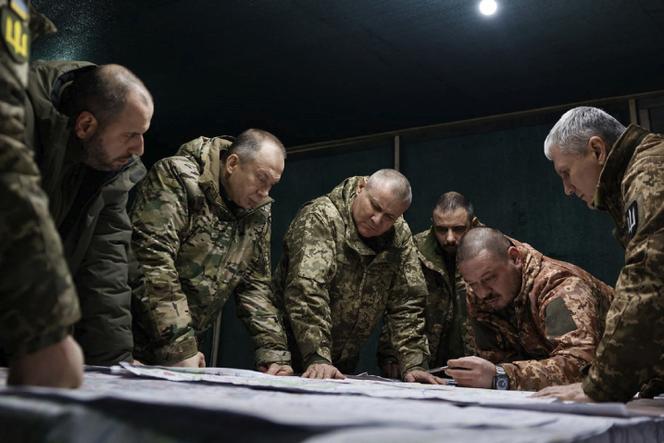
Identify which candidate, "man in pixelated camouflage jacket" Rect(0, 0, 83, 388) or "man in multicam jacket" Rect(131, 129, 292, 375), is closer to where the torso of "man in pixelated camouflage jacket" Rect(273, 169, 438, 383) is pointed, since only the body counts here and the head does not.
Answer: the man in pixelated camouflage jacket

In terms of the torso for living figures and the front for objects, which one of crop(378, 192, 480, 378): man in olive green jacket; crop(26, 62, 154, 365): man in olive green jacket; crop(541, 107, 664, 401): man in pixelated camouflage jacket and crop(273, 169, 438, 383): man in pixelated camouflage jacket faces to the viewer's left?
crop(541, 107, 664, 401): man in pixelated camouflage jacket

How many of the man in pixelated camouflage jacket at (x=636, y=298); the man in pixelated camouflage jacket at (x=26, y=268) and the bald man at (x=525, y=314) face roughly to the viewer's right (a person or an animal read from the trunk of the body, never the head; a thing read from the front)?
1

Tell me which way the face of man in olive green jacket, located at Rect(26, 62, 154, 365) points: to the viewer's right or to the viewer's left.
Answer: to the viewer's right

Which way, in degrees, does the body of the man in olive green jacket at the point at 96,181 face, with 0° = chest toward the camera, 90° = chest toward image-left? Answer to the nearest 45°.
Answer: approximately 315°
